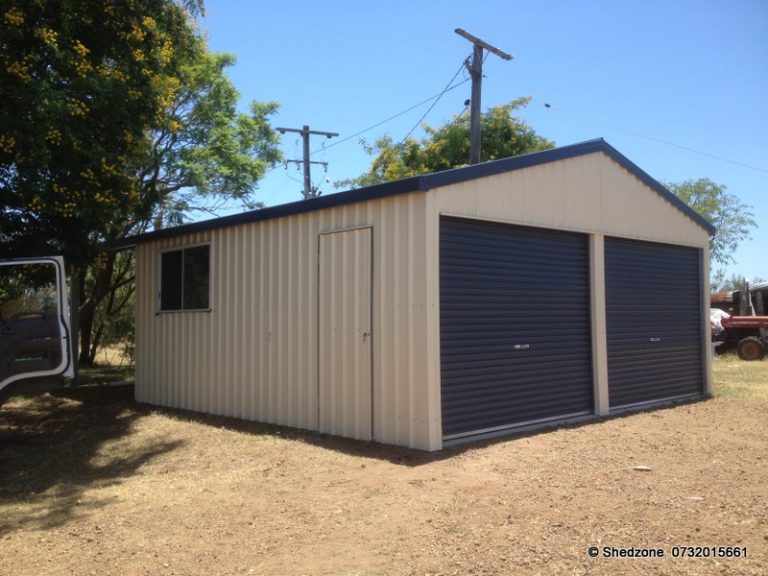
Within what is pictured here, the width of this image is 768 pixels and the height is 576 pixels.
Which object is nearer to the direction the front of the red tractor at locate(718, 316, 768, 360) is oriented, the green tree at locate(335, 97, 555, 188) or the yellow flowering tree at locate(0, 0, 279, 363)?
the green tree

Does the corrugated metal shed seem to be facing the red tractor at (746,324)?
no

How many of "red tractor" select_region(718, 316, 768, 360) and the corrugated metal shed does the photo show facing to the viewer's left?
1

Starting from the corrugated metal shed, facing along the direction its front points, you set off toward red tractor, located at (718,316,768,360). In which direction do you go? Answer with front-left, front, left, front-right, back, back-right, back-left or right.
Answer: left

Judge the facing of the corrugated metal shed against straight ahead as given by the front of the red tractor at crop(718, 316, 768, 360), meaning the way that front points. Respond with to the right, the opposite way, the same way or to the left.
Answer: the opposite way

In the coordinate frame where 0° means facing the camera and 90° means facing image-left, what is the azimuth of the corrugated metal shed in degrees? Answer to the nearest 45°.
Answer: approximately 315°

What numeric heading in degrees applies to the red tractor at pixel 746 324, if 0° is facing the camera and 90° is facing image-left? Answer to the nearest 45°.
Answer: approximately 90°

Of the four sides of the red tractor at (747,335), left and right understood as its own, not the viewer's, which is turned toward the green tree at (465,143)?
front

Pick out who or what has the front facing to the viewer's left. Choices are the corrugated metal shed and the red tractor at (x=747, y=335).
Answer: the red tractor
